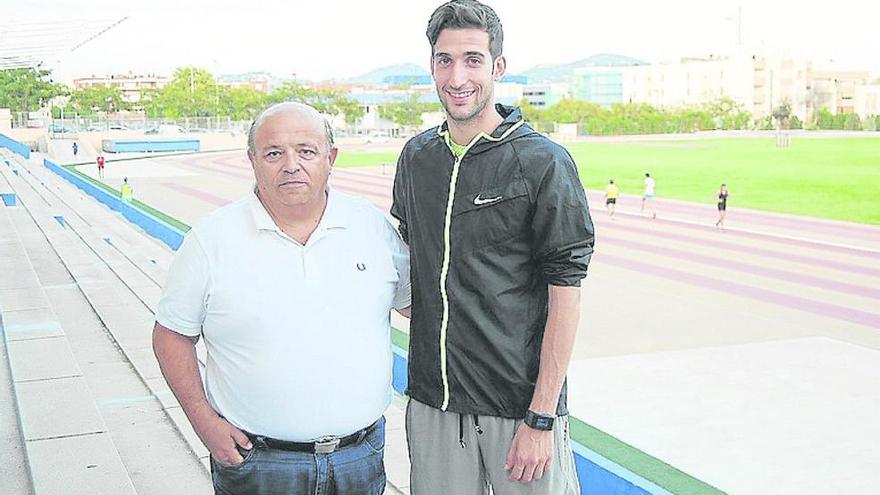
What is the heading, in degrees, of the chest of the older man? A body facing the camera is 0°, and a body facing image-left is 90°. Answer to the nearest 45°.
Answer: approximately 0°
